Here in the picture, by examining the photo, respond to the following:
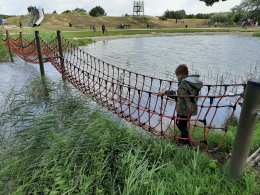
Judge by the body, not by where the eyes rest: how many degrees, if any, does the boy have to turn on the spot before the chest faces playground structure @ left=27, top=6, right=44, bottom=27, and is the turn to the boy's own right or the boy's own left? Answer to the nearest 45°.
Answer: approximately 45° to the boy's own right

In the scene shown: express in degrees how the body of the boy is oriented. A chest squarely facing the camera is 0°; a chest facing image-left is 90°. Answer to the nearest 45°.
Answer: approximately 90°

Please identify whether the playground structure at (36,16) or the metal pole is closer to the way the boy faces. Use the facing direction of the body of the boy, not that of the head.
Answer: the playground structure
